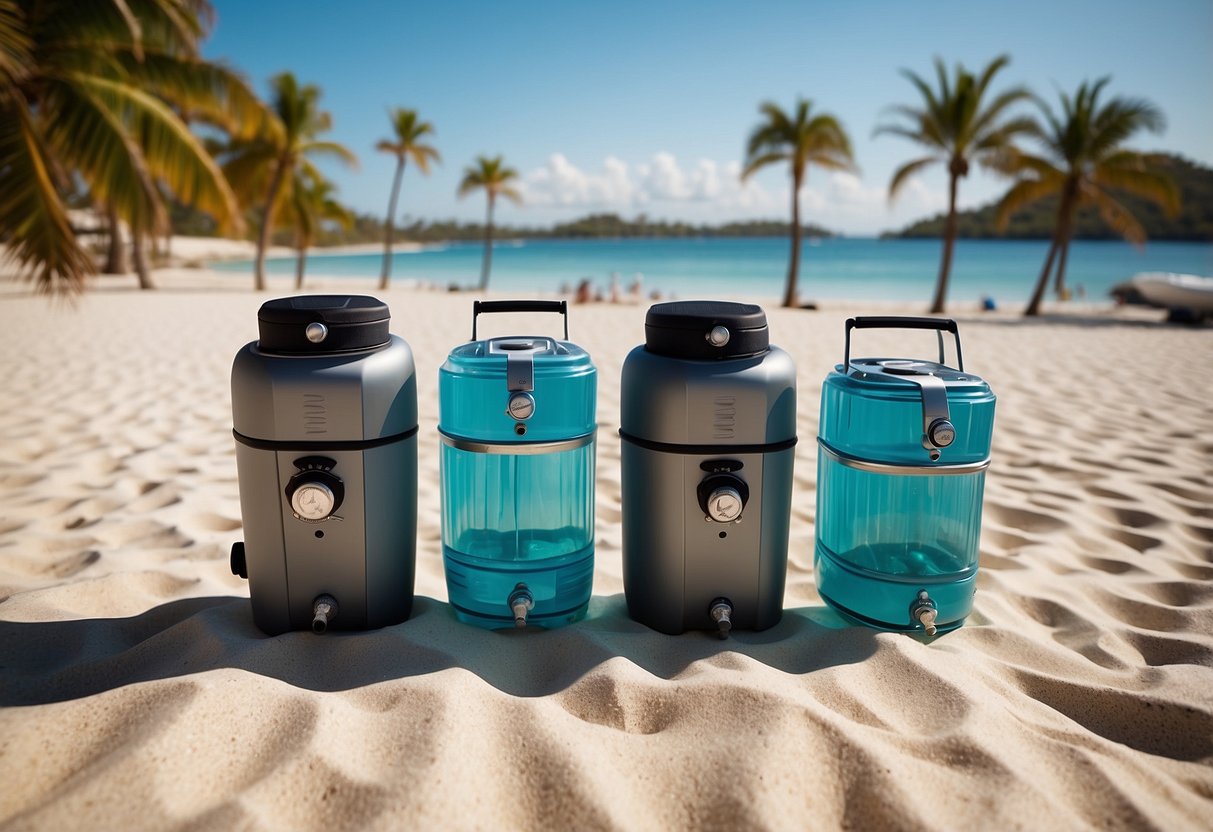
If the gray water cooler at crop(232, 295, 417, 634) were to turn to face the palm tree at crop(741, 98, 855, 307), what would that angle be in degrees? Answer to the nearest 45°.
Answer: approximately 135° to its left

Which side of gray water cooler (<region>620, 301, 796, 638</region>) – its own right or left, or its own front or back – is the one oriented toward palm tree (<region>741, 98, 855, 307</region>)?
back

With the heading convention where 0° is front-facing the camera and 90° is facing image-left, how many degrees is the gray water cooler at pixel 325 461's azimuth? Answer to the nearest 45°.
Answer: approximately 0°

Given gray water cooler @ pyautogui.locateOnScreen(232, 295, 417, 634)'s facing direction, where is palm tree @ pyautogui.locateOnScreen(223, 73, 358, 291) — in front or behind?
behind

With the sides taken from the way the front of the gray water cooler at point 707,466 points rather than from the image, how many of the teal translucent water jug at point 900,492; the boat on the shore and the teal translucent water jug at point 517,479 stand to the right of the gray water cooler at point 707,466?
1

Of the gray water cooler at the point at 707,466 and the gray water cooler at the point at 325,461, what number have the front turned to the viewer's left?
0

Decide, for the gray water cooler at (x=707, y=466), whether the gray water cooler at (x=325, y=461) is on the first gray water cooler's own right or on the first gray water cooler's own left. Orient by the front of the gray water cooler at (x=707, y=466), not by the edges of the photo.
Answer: on the first gray water cooler's own right
